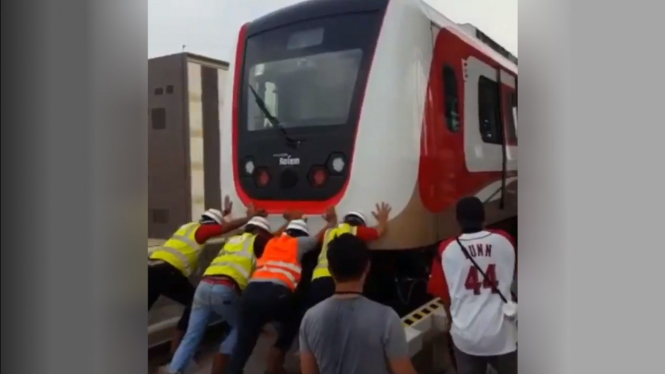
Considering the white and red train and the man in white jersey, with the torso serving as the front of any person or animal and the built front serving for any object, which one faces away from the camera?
the man in white jersey

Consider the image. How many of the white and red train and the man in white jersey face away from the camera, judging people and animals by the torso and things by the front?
1

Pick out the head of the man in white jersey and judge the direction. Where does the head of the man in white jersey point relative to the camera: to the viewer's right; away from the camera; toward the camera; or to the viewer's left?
away from the camera

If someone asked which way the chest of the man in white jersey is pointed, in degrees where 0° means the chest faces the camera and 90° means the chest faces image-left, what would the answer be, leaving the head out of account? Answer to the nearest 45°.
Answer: approximately 180°
